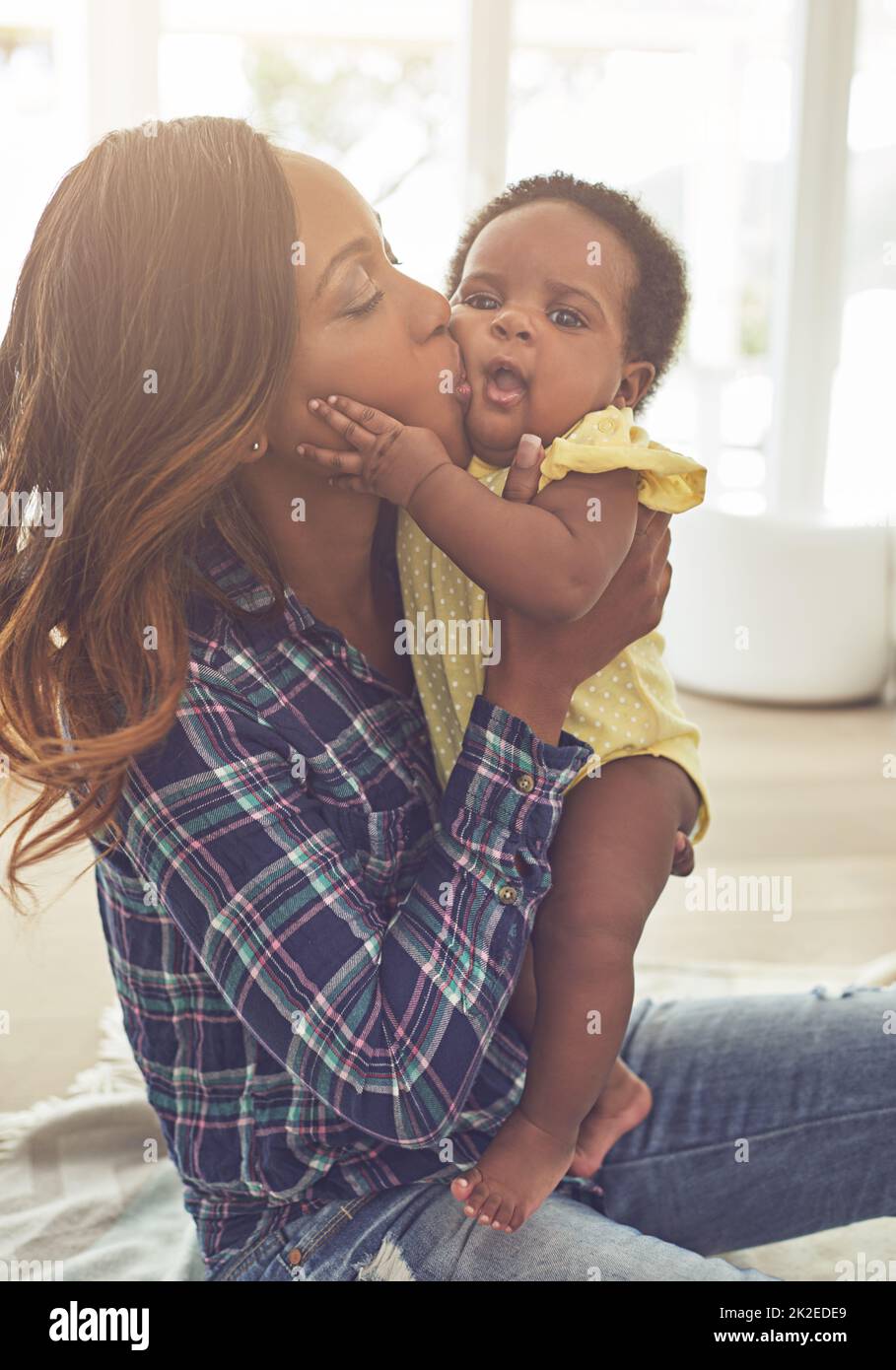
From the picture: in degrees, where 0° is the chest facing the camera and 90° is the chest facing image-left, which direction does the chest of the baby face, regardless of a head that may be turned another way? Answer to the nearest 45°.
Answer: approximately 45°

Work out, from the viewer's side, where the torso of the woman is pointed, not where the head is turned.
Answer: to the viewer's right

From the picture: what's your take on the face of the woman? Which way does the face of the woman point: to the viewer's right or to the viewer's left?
to the viewer's right
